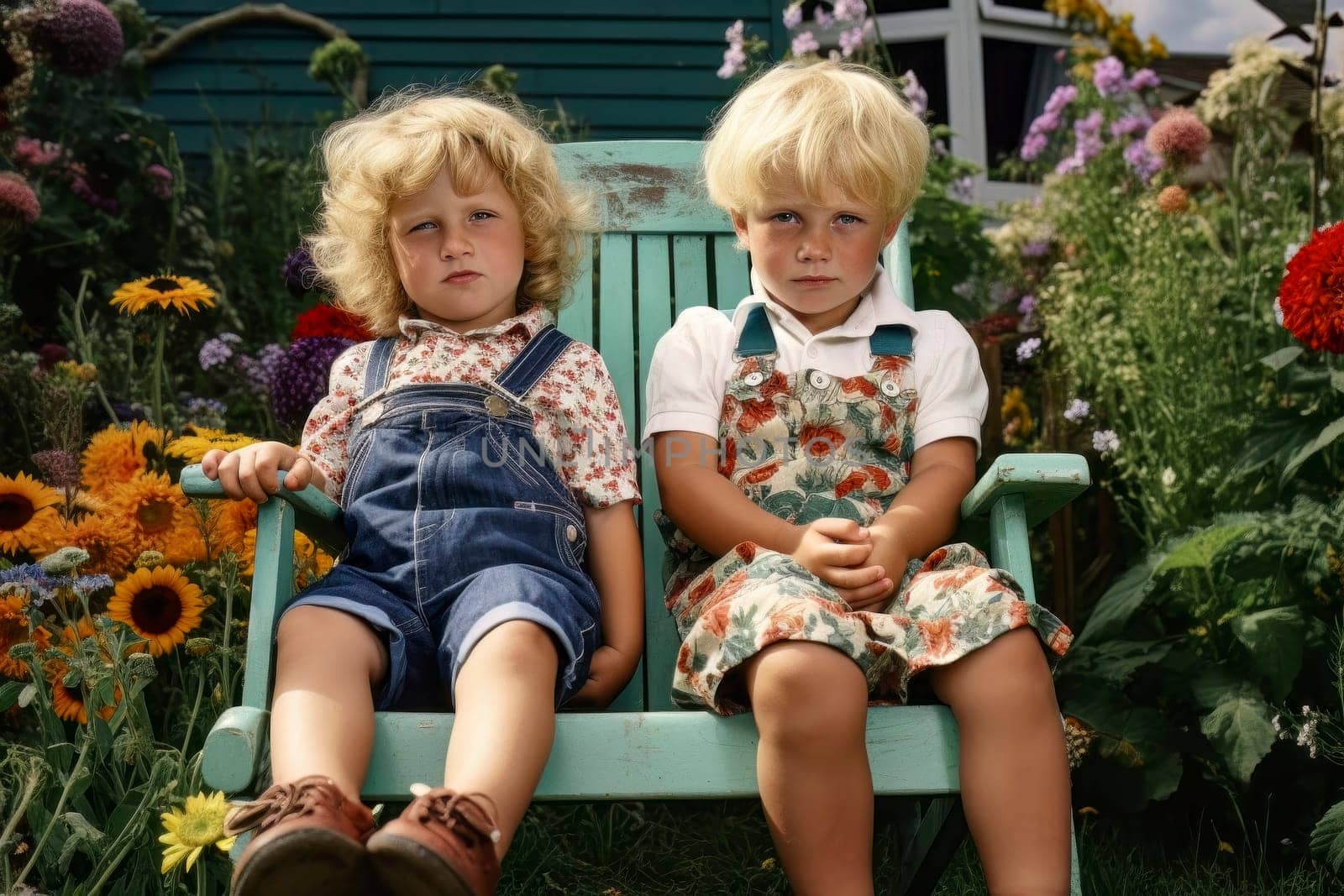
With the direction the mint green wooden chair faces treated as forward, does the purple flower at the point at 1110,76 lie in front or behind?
behind

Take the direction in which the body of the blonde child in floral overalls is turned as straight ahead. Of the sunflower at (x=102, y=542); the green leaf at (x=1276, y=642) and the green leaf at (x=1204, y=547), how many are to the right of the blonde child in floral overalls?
1

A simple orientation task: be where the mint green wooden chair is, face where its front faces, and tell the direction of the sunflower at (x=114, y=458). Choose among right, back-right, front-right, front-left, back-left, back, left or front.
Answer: back-right

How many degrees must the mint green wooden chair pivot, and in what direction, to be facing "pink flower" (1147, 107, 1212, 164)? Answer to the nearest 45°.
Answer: approximately 135° to its left

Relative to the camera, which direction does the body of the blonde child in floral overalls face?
toward the camera

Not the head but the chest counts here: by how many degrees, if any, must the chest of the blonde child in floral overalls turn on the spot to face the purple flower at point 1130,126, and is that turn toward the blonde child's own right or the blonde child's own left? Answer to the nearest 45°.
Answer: approximately 180°

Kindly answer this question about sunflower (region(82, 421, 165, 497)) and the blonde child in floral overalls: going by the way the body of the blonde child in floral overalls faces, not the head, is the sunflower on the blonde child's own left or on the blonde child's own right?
on the blonde child's own right

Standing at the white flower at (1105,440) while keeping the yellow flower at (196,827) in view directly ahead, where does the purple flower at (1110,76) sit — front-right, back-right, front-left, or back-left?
back-right

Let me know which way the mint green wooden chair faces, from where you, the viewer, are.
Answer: facing the viewer

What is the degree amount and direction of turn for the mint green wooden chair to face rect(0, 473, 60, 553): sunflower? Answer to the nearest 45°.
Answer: approximately 135° to its right
